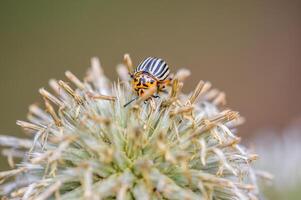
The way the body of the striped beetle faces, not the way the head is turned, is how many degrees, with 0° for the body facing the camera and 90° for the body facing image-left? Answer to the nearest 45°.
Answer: approximately 45°
